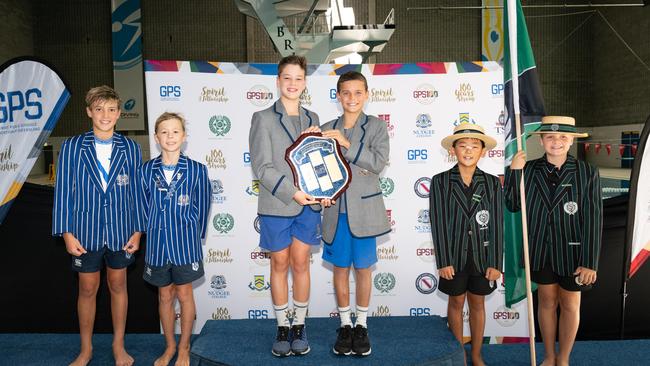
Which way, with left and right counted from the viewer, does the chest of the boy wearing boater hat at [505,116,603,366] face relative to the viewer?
facing the viewer

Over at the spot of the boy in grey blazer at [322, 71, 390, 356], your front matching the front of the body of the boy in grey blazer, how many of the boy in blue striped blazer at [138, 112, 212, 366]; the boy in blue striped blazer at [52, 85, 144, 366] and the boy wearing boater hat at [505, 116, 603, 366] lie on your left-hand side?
1

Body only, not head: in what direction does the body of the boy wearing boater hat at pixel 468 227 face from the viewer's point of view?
toward the camera

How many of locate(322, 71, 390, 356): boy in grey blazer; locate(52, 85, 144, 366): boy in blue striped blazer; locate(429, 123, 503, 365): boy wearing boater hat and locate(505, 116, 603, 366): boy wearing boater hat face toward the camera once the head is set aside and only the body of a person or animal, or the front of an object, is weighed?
4

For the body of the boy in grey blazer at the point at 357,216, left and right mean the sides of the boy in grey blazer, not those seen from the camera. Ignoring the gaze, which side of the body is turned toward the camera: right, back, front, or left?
front

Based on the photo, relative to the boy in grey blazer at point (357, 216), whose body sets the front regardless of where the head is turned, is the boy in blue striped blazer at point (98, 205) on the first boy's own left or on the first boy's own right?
on the first boy's own right

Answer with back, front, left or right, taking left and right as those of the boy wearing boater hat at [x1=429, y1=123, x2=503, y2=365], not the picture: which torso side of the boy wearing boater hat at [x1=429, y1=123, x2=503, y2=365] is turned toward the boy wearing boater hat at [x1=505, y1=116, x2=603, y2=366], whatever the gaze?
left

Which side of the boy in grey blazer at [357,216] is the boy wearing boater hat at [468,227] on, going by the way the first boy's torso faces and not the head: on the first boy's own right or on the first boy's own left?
on the first boy's own left

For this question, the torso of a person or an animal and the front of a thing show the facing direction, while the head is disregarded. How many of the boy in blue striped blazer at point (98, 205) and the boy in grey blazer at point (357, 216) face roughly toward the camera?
2
